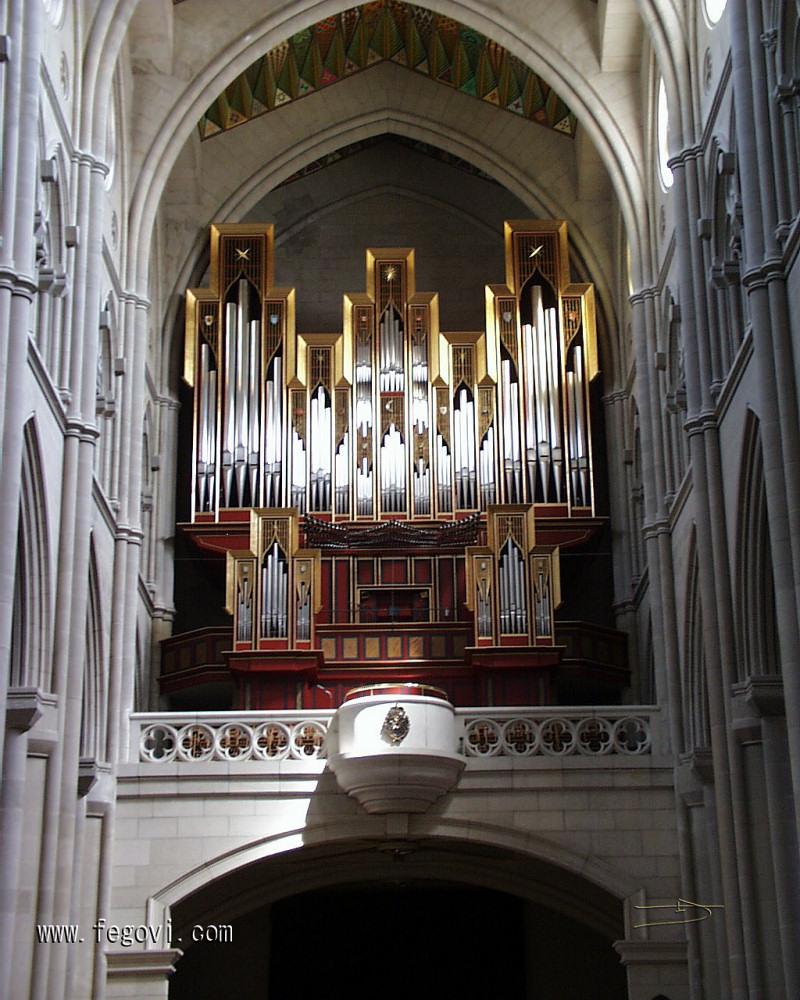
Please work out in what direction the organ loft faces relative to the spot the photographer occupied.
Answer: facing the viewer
